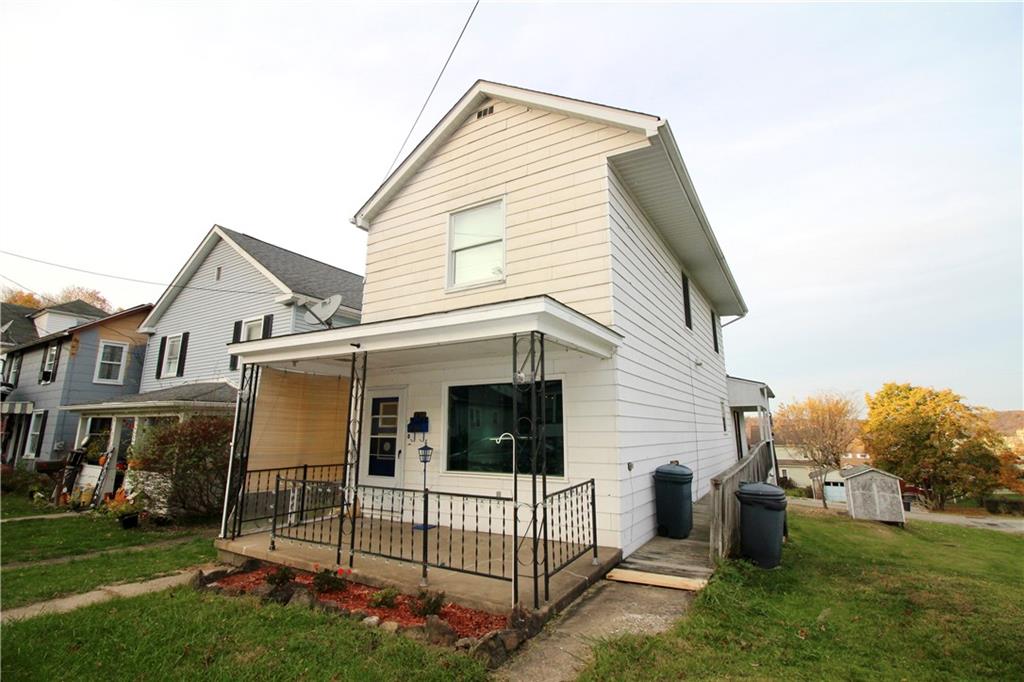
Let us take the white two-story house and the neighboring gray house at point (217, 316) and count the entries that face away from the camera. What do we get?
0

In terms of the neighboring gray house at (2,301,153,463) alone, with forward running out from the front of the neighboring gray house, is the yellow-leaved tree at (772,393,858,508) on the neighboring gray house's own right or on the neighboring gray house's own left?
on the neighboring gray house's own left

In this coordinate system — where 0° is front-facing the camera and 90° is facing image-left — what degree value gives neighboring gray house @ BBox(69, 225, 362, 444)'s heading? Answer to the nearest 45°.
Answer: approximately 45°

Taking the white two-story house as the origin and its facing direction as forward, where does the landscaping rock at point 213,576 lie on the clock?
The landscaping rock is roughly at 1 o'clock from the white two-story house.

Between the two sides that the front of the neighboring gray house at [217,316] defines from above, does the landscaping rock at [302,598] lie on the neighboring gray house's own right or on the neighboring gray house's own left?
on the neighboring gray house's own left

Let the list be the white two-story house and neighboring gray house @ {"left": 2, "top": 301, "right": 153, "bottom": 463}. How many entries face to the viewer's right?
0

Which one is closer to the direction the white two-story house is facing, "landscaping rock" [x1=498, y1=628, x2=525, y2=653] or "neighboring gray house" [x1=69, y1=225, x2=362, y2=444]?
the landscaping rock

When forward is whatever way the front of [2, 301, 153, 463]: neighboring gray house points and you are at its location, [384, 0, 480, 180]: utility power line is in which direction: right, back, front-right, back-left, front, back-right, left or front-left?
front-left

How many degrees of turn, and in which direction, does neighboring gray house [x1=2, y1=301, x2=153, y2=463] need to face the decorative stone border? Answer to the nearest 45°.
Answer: approximately 45° to its left

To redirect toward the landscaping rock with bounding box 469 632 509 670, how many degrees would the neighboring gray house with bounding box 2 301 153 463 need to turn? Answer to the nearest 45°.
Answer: approximately 45° to its left

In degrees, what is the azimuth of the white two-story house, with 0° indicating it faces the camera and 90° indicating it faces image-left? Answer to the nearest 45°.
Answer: approximately 45°

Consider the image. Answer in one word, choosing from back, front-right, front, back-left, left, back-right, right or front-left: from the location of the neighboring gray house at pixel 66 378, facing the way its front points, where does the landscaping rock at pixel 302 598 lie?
front-left

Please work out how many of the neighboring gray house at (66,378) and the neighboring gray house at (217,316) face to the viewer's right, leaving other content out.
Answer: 0
